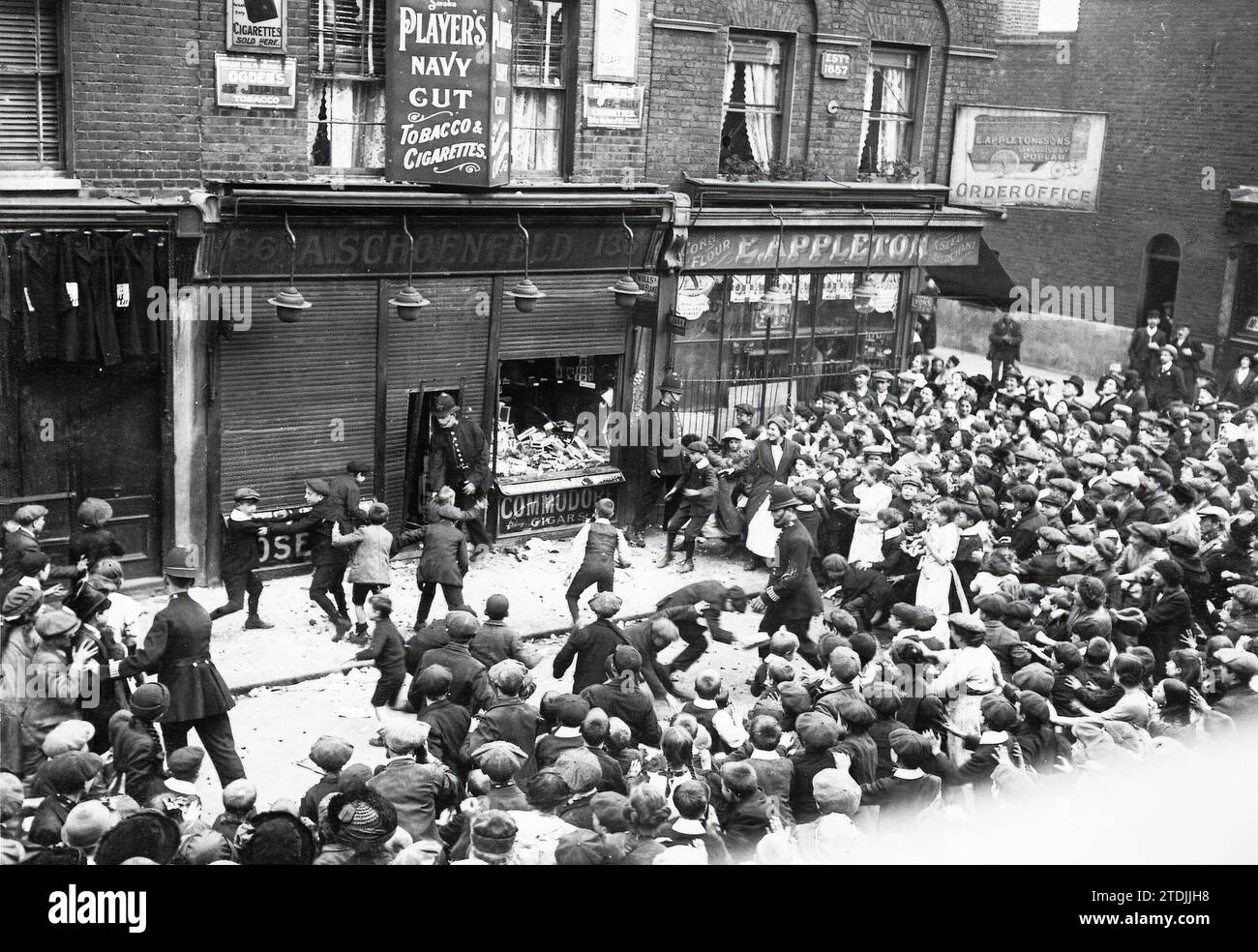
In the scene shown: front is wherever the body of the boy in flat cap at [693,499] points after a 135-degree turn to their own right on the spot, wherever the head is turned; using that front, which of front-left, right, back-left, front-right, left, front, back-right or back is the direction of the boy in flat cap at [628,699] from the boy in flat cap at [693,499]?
back

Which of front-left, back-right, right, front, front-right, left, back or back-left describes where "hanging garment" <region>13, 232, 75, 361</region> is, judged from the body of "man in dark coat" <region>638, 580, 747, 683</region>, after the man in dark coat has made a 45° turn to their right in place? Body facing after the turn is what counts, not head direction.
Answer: back-right

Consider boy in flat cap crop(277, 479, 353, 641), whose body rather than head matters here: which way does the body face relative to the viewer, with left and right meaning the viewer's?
facing to the left of the viewer

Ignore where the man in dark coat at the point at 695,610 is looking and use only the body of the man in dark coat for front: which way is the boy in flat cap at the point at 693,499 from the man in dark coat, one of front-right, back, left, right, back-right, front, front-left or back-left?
left

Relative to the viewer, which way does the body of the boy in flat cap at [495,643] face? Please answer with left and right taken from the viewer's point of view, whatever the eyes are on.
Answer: facing away from the viewer

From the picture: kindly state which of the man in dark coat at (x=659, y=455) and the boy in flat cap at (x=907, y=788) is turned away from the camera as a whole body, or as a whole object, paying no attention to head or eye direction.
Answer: the boy in flat cap

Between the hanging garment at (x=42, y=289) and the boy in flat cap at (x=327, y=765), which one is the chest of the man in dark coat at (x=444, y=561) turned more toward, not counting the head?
the hanging garment

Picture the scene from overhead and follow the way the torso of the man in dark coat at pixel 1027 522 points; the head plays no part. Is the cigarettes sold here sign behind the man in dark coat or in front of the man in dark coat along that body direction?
in front

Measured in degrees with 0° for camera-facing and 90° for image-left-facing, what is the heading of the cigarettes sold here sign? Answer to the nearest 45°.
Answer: approximately 0°

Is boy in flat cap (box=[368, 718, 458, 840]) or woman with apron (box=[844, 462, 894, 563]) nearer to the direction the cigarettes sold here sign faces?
the boy in flat cap

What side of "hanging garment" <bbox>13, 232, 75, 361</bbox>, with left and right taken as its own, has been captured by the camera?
front

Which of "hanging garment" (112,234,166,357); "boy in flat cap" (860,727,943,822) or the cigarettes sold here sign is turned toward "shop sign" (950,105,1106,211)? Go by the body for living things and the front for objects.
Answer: the boy in flat cap

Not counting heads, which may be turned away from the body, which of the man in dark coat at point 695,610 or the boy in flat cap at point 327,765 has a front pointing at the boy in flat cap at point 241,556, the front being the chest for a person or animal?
the boy in flat cap at point 327,765

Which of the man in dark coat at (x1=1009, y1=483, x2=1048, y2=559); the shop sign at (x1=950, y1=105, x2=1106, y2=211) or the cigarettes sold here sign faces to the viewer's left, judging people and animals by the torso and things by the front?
the man in dark coat

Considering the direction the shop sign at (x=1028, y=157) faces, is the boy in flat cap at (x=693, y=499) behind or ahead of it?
ahead

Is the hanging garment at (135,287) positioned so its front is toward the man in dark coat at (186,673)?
yes
